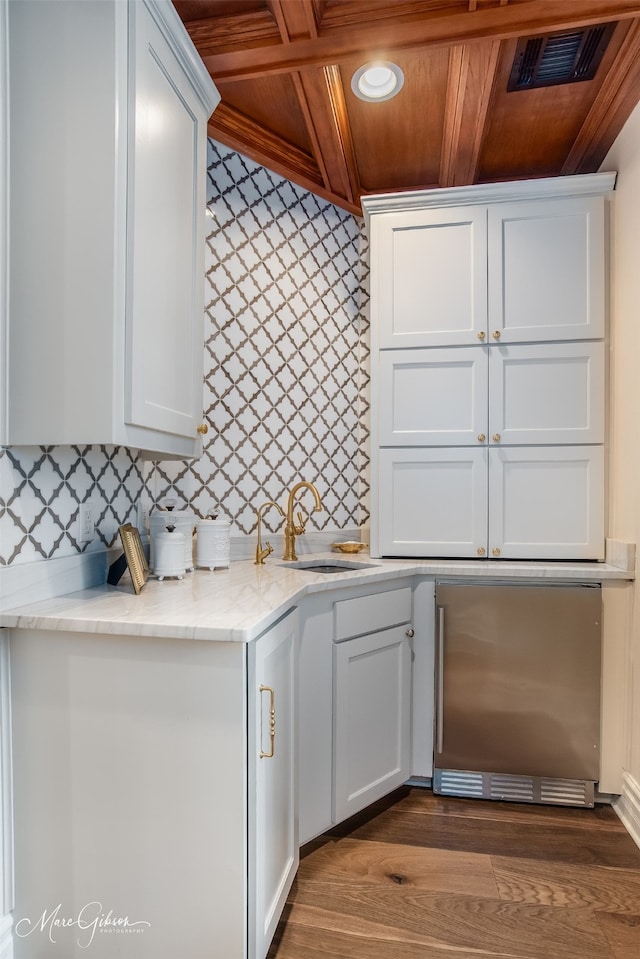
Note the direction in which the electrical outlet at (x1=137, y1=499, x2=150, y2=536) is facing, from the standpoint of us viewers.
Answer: facing the viewer and to the right of the viewer

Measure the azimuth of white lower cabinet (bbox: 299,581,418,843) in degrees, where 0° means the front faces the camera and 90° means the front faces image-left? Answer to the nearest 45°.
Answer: approximately 315°

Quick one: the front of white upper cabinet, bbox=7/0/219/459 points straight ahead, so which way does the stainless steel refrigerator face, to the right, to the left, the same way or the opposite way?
to the right

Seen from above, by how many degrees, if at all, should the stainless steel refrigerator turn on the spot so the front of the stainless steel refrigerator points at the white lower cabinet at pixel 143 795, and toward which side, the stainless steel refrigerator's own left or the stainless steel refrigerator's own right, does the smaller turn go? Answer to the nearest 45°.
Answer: approximately 45° to the stainless steel refrigerator's own right
